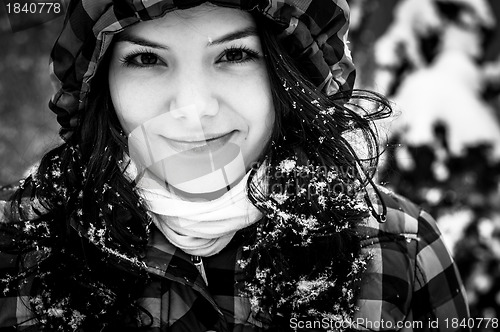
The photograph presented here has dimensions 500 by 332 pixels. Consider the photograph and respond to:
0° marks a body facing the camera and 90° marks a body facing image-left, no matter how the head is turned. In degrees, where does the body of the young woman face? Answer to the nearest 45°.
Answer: approximately 0°
